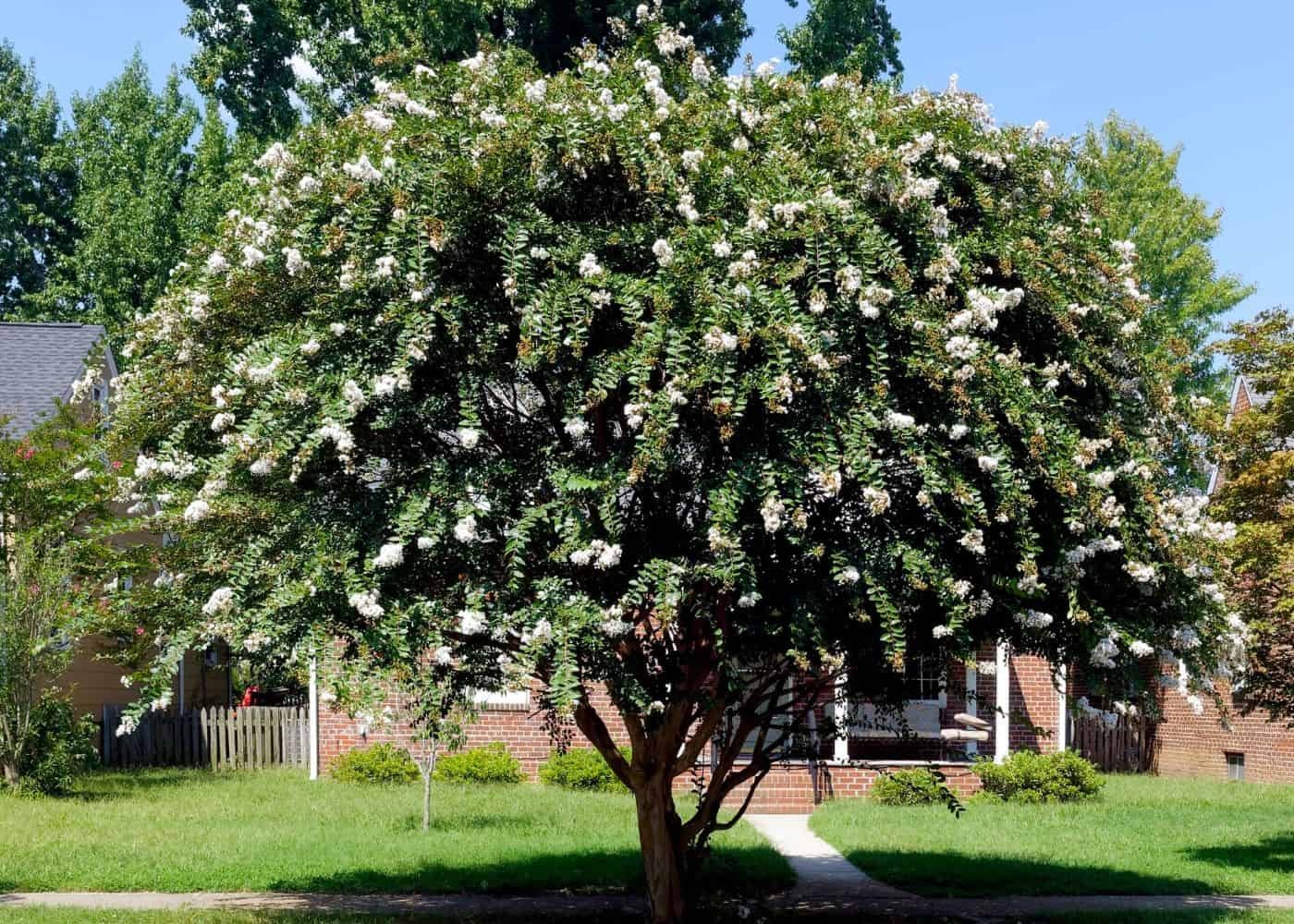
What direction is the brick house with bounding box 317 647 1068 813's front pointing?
toward the camera

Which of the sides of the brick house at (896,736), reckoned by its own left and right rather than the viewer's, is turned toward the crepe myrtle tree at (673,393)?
front

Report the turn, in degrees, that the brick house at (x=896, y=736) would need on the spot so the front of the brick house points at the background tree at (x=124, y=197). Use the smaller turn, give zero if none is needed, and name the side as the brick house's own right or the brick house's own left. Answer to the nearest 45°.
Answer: approximately 135° to the brick house's own right

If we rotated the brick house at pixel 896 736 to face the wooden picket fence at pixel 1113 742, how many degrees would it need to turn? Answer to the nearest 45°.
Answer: approximately 135° to its left

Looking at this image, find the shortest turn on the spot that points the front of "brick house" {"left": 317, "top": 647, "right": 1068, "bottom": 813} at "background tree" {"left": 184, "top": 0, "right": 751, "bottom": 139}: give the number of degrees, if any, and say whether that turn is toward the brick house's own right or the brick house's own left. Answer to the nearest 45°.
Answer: approximately 135° to the brick house's own right

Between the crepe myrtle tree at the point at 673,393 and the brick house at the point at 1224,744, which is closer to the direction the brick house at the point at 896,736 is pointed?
the crepe myrtle tree

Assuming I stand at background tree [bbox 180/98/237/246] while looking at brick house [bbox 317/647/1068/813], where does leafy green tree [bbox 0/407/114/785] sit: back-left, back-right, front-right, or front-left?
front-right

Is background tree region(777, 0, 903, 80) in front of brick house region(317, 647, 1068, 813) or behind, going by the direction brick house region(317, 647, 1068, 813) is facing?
behind

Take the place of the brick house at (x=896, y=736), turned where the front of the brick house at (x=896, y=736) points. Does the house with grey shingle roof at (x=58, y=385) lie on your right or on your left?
on your right
